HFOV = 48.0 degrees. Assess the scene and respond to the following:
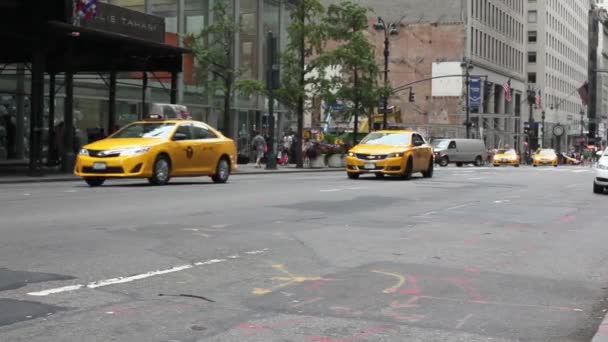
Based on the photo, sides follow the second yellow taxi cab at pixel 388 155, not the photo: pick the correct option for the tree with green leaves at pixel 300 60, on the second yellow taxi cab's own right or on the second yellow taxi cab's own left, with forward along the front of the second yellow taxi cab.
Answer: on the second yellow taxi cab's own right

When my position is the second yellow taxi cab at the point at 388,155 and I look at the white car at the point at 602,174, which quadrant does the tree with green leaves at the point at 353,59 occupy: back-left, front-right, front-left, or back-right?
back-left

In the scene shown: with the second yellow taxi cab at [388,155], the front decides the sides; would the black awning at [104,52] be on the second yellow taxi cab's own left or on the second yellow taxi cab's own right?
on the second yellow taxi cab's own right

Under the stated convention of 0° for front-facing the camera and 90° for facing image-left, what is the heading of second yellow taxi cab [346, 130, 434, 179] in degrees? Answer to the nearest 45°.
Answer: approximately 45°

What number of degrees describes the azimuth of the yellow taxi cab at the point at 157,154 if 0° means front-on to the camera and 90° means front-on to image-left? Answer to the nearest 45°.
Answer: approximately 45°

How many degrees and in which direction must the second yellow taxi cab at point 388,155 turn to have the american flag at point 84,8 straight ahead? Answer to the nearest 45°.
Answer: approximately 45° to its right

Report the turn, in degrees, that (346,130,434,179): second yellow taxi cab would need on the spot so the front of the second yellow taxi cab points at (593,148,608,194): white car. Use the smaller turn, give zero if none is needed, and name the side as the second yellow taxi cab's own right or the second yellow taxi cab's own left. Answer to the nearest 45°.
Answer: approximately 90° to the second yellow taxi cab's own left
